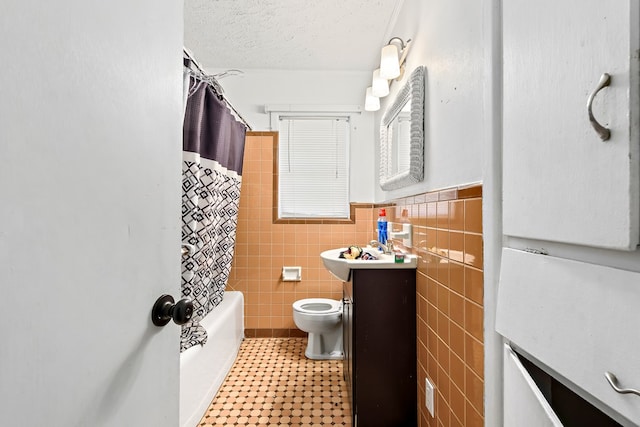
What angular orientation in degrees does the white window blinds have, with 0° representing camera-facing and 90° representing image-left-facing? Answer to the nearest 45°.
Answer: approximately 0°

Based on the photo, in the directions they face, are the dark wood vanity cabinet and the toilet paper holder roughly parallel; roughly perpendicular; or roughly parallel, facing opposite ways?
roughly perpendicular

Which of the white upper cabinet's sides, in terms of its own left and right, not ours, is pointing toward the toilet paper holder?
right

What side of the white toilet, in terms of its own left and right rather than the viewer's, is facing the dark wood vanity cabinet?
left

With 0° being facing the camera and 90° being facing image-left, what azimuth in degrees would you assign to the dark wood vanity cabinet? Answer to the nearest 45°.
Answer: approximately 90°

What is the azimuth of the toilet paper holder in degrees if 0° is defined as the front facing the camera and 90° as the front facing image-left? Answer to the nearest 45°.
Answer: approximately 0°
